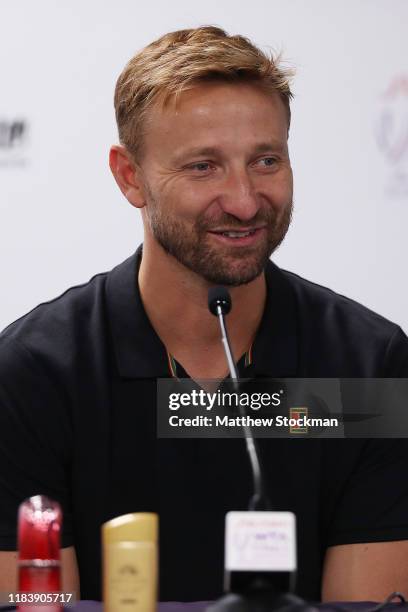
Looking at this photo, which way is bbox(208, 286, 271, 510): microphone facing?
away from the camera

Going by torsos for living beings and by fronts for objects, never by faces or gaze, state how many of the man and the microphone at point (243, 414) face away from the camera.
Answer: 1

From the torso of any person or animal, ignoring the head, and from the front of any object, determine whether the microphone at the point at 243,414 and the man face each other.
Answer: yes

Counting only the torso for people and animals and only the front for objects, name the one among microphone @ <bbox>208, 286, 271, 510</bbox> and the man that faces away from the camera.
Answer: the microphone

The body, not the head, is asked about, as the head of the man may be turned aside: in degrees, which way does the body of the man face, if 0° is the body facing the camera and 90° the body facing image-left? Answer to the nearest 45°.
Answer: approximately 0°

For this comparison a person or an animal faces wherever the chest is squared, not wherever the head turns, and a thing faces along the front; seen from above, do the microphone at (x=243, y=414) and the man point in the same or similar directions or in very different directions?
very different directions

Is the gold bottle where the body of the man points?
yes
